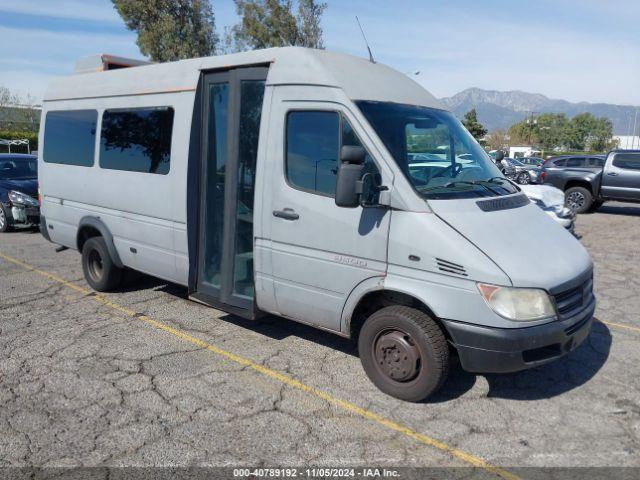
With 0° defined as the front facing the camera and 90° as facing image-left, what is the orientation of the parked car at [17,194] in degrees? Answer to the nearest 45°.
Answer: approximately 315°

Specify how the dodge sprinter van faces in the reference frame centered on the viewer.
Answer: facing the viewer and to the right of the viewer

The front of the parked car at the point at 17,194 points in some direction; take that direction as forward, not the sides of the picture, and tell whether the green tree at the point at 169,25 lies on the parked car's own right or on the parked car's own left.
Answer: on the parked car's own left

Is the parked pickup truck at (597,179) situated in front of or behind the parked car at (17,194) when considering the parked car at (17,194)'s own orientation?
in front

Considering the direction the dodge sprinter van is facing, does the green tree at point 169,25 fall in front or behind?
behind

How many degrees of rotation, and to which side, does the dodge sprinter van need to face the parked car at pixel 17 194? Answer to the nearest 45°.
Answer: approximately 180°

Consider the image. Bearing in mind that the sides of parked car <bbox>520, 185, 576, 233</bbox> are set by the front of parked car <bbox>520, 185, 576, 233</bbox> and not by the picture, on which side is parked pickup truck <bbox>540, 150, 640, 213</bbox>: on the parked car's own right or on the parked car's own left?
on the parked car's own left

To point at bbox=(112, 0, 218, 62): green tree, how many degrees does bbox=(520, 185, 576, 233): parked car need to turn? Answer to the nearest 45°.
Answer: approximately 180°

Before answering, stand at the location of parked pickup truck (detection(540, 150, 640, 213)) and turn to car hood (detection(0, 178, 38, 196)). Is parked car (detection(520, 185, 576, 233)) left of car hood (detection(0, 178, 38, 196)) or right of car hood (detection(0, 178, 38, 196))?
left

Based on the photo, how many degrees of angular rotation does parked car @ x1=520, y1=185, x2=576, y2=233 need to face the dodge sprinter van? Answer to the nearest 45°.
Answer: approximately 45° to its right
